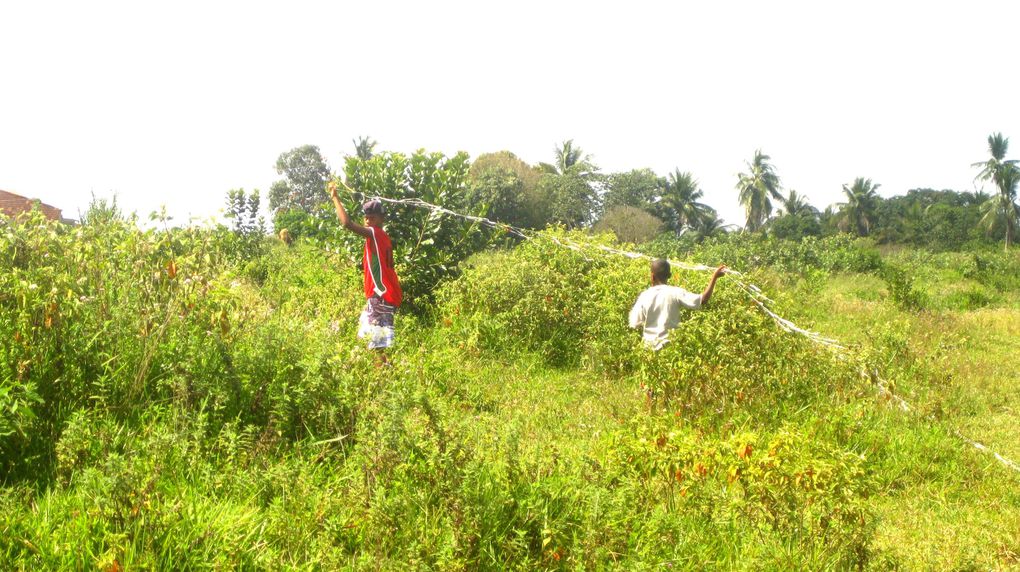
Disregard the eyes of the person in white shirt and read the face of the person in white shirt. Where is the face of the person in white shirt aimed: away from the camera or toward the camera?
away from the camera

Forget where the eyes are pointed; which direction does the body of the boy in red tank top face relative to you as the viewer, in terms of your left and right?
facing away from the viewer and to the left of the viewer

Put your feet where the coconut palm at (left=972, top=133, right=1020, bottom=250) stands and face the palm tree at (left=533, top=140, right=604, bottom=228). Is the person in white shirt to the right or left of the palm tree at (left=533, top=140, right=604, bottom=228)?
left

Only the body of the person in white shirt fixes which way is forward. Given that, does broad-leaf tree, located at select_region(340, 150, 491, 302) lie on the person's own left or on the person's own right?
on the person's own left

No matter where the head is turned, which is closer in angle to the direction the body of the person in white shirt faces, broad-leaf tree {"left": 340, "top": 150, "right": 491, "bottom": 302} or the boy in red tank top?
the broad-leaf tree

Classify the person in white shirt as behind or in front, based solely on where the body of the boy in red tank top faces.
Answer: behind

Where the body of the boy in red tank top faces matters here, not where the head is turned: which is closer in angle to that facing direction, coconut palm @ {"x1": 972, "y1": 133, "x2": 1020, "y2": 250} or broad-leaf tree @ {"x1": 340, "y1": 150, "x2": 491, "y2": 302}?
the broad-leaf tree

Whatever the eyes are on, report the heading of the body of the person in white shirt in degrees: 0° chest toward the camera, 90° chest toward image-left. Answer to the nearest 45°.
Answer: approximately 180°
